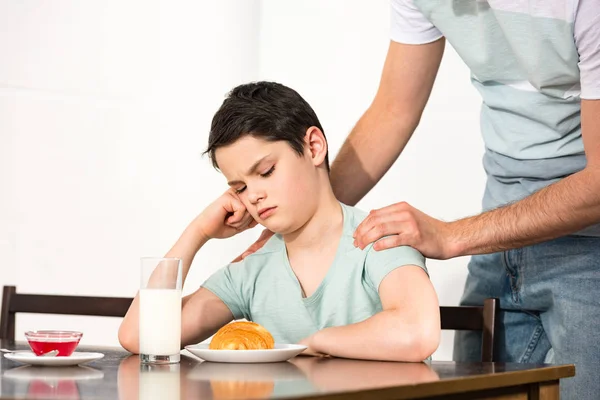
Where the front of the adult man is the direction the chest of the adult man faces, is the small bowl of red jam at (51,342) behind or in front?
in front

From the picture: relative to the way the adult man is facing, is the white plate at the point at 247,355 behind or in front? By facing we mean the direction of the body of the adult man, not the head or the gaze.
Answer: in front

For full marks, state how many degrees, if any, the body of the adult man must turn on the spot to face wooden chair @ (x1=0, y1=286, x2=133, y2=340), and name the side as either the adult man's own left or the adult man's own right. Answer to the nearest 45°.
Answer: approximately 45° to the adult man's own right

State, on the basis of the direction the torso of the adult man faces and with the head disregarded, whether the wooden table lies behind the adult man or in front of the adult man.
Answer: in front

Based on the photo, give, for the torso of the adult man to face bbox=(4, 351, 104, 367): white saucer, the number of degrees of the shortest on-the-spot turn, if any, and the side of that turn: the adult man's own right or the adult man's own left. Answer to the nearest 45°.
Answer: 0° — they already face it

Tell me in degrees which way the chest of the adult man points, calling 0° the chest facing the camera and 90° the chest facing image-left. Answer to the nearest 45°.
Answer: approximately 45°

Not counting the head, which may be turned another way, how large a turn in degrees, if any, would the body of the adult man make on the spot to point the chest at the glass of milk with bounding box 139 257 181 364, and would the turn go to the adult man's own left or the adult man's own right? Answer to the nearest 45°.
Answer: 0° — they already face it
